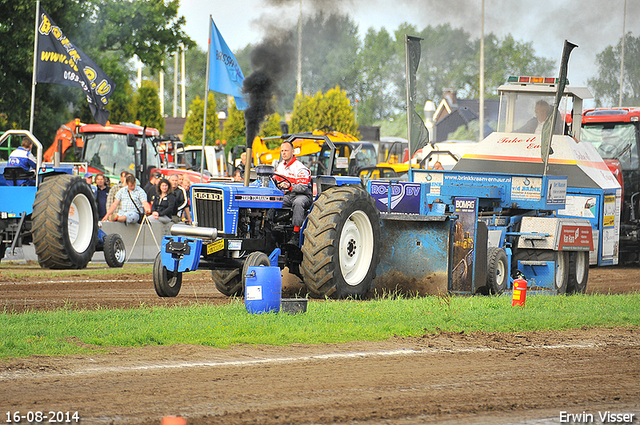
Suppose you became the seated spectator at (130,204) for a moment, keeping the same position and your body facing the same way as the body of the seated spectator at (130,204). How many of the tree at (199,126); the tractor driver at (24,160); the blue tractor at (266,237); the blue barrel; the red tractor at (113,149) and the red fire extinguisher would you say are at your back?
2

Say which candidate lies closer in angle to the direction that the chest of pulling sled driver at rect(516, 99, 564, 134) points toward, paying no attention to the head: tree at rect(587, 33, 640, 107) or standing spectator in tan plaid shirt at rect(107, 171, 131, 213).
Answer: the standing spectator in tan plaid shirt

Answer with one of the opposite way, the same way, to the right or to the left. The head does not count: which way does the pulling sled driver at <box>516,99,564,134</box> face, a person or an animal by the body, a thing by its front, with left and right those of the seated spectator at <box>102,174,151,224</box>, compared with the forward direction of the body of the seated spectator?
to the right

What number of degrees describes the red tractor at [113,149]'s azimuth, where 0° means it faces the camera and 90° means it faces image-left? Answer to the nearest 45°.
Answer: approximately 315°

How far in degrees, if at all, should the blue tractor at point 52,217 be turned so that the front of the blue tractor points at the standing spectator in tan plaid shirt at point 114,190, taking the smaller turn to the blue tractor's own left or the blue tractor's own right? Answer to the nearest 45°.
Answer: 0° — it already faces them

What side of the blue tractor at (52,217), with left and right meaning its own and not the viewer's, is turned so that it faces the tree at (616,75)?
front

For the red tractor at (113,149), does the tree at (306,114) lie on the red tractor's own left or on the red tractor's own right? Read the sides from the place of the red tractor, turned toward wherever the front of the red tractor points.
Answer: on the red tractor's own left

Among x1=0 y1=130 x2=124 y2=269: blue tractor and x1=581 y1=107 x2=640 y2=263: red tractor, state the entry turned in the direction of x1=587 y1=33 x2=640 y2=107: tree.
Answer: the blue tractor

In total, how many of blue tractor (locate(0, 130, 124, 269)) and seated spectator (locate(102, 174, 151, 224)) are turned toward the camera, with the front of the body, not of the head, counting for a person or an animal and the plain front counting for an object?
1

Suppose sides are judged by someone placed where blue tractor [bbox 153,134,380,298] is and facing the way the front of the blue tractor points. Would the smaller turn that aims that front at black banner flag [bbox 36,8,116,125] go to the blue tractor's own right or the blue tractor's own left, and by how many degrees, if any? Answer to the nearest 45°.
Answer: approximately 90° to the blue tractor's own right

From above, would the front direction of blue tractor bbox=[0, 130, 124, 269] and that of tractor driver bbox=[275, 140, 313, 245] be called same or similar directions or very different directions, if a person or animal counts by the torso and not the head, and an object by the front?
very different directions

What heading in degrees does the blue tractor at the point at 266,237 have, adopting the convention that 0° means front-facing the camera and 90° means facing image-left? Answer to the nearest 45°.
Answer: approximately 45°

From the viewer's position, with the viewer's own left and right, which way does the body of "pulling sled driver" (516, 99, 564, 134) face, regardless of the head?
facing the viewer and to the left of the viewer

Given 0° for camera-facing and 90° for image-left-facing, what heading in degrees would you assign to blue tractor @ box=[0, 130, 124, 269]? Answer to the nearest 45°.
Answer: approximately 225°

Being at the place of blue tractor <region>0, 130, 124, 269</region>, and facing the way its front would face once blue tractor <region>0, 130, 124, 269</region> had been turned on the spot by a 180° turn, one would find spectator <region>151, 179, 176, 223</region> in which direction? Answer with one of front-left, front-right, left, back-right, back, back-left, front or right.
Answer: back
